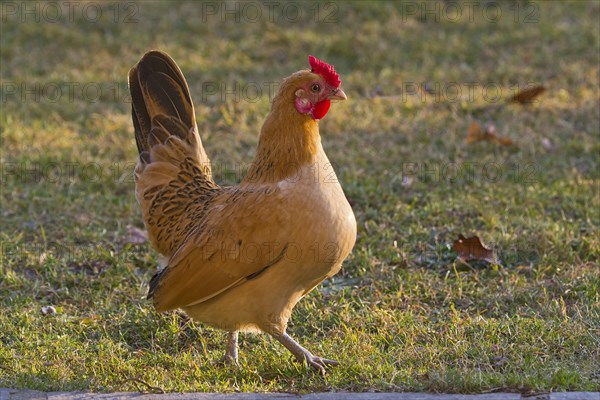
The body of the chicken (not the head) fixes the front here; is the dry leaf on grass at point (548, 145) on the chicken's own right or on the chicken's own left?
on the chicken's own left

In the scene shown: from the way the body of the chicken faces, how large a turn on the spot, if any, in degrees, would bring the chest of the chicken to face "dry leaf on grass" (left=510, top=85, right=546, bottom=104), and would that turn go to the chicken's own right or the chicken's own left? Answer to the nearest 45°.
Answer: approximately 45° to the chicken's own left

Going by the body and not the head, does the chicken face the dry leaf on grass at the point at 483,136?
no

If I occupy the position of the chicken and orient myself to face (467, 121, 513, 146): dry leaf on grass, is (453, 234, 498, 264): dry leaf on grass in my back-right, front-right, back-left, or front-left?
front-right

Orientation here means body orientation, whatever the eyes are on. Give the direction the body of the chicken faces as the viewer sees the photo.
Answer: to the viewer's right

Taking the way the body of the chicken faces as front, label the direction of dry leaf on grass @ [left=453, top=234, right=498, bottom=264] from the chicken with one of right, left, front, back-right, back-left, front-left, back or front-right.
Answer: front-left

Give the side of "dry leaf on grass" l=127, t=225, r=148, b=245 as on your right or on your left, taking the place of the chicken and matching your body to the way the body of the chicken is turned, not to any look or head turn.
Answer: on your left

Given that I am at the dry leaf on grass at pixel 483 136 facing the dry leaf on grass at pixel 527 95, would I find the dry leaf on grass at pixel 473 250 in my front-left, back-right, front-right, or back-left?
back-right

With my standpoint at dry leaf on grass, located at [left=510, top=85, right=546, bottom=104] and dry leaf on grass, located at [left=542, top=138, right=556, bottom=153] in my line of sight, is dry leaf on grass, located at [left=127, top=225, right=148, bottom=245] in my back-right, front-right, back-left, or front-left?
front-right
